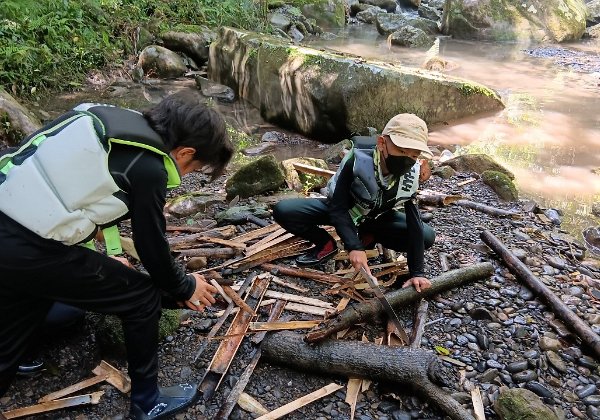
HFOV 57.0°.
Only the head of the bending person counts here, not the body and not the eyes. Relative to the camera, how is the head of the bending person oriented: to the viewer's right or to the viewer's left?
to the viewer's right

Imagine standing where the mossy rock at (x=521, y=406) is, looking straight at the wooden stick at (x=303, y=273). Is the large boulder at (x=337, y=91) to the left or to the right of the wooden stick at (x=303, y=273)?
right

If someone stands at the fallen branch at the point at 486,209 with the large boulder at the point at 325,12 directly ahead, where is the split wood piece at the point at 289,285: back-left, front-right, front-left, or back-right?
back-left

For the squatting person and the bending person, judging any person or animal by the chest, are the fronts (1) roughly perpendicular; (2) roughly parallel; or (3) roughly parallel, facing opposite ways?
roughly perpendicular

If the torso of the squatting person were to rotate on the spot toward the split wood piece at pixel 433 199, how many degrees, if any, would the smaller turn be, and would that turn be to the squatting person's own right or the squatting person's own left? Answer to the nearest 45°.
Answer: approximately 135° to the squatting person's own left

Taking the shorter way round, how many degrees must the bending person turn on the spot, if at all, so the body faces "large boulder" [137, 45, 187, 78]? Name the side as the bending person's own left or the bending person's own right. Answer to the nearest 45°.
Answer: approximately 90° to the bending person's own left

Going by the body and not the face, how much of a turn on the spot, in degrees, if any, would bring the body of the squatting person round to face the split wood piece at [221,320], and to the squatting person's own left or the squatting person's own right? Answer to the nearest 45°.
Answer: approximately 90° to the squatting person's own right

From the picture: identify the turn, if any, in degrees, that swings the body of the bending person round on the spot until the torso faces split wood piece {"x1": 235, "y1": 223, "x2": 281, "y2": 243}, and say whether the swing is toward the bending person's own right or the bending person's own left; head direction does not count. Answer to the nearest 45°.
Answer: approximately 45° to the bending person's own left

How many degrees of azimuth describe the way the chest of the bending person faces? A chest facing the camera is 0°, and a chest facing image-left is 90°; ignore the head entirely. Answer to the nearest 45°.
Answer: approximately 270°

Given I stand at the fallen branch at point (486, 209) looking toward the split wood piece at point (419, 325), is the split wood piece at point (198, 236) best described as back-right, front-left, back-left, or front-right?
front-right

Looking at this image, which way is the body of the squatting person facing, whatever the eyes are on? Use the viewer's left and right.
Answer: facing the viewer and to the right of the viewer

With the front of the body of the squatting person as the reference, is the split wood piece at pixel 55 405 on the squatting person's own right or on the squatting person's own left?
on the squatting person's own right

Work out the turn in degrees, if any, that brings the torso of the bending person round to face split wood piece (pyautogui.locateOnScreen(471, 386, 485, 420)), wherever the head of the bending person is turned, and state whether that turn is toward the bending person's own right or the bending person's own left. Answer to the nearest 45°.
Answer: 0° — they already face it

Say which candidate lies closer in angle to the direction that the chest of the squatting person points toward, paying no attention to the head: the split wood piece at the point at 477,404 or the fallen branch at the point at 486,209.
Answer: the split wood piece

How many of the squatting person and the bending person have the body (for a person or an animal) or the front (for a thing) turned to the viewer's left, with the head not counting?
0
